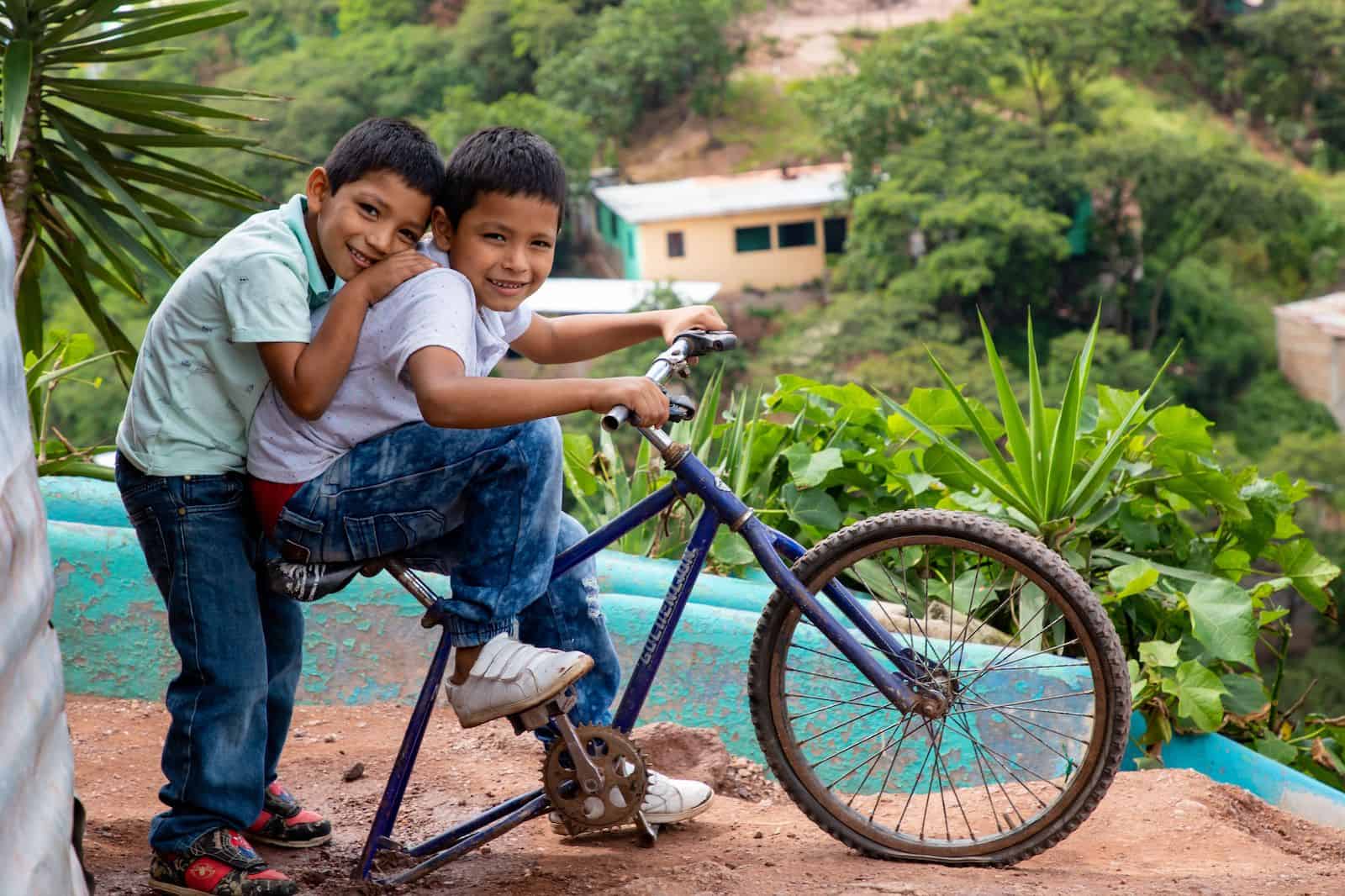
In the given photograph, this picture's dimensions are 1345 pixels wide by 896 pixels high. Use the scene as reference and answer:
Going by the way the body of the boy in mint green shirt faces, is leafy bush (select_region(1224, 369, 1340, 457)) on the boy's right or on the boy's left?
on the boy's left

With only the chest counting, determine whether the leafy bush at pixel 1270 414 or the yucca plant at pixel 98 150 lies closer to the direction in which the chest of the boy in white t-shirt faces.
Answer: the leafy bush

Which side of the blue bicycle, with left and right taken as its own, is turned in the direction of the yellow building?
left

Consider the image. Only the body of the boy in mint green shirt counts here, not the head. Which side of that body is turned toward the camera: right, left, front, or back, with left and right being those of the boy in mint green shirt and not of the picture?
right

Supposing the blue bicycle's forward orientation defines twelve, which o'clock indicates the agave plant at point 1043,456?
The agave plant is roughly at 10 o'clock from the blue bicycle.

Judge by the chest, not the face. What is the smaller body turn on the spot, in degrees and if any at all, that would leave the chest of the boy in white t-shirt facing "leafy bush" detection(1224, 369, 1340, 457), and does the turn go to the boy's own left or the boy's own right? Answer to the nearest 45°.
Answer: approximately 45° to the boy's own left

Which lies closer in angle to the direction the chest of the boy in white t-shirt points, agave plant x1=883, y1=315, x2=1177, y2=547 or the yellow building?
the agave plant

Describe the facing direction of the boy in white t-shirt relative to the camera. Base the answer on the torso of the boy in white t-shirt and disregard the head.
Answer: to the viewer's right

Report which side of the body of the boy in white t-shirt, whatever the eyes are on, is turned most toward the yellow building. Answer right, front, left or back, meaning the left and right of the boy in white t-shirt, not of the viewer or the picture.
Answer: left

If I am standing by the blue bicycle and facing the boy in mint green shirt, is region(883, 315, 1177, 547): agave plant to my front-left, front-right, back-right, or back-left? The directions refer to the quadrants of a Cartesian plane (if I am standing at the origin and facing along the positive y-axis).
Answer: back-right

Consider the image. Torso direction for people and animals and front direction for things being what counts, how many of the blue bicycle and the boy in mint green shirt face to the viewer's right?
2

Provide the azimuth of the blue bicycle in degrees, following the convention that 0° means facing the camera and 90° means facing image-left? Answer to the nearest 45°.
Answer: approximately 270°
